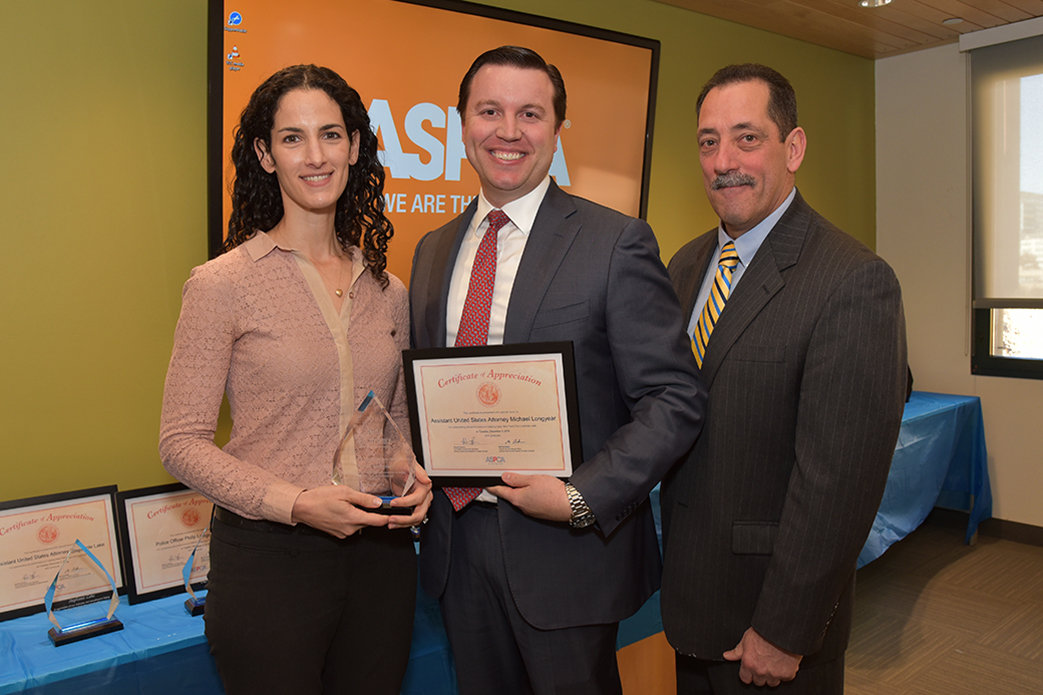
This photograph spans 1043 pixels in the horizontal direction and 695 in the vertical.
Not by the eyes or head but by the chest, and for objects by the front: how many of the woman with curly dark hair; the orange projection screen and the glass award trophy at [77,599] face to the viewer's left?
0

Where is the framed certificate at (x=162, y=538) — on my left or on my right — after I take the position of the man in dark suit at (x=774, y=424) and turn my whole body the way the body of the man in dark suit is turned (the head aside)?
on my right

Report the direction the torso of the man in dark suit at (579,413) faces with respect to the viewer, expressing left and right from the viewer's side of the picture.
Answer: facing the viewer and to the left of the viewer

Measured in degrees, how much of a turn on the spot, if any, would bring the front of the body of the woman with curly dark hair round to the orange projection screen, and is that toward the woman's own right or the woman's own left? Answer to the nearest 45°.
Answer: approximately 135° to the woman's own left

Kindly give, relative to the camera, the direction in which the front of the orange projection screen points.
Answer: facing the viewer and to the right of the viewer

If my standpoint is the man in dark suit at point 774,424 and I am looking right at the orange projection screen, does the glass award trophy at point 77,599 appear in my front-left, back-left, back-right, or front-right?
front-left

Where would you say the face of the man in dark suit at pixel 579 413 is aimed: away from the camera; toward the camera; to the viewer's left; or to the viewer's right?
toward the camera

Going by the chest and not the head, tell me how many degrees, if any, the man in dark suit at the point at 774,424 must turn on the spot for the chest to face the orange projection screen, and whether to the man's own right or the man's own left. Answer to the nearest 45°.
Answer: approximately 90° to the man's own right
